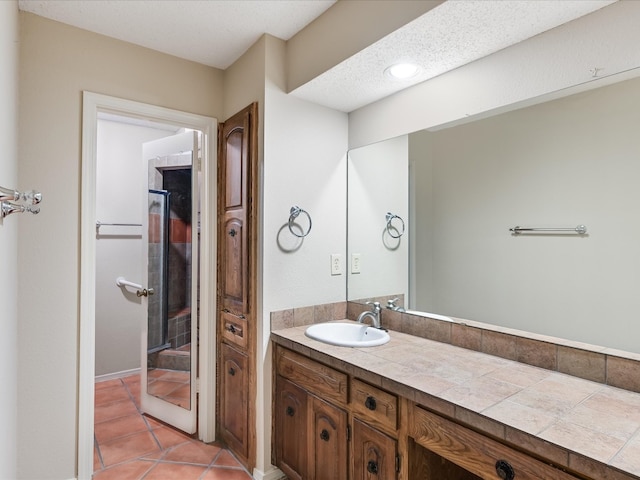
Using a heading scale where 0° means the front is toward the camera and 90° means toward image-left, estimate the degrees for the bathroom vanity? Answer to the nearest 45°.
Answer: approximately 45°

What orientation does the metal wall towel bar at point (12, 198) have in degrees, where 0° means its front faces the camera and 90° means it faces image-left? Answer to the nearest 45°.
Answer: approximately 270°

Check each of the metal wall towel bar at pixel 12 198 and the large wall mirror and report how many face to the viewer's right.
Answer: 1
